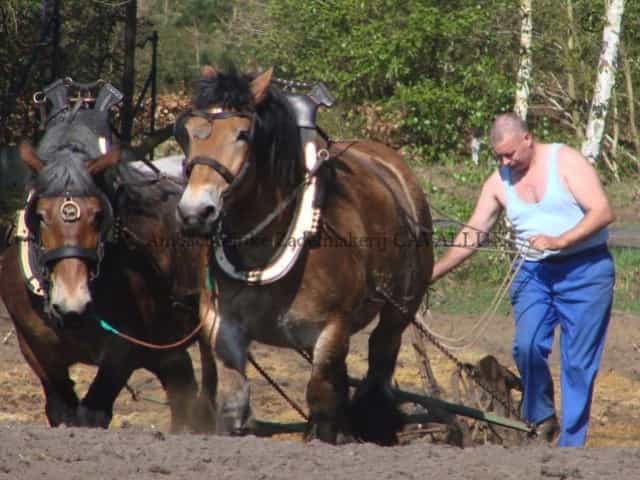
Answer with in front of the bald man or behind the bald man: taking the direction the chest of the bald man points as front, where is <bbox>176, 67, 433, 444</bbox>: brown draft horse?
in front

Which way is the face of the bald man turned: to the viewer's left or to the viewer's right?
to the viewer's left

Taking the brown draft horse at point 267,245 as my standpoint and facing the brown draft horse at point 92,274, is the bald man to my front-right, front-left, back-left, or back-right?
back-right

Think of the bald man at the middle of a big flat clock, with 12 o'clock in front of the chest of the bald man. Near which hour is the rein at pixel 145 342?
The rein is roughly at 1 o'clock from the bald man.

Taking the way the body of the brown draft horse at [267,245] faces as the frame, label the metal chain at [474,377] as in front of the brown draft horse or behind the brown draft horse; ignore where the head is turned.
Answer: behind

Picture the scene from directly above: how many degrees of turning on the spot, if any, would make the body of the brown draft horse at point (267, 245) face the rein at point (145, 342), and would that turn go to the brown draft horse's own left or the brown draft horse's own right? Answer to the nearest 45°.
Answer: approximately 45° to the brown draft horse's own right

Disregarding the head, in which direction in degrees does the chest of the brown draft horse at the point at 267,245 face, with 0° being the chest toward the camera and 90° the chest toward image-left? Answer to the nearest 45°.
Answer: approximately 45°

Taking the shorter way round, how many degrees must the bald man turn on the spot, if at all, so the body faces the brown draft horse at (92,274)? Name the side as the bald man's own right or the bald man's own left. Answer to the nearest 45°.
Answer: approximately 45° to the bald man's own right
